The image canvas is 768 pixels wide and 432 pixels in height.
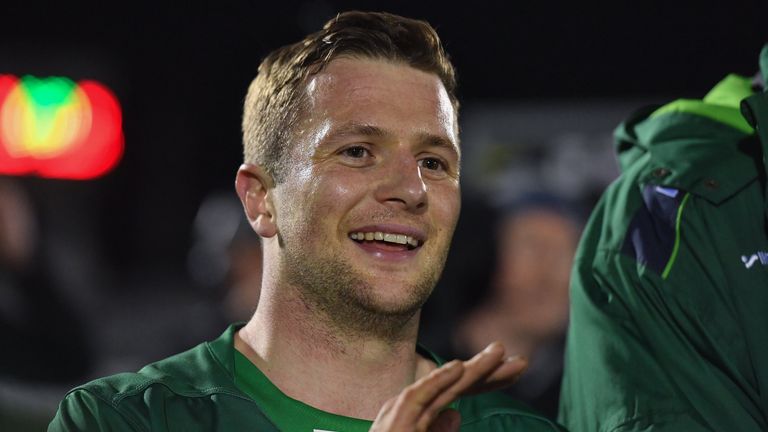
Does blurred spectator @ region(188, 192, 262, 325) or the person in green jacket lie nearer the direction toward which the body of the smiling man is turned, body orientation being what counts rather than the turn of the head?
the person in green jacket

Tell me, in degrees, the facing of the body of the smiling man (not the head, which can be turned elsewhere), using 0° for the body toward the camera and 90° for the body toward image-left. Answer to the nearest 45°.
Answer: approximately 315°

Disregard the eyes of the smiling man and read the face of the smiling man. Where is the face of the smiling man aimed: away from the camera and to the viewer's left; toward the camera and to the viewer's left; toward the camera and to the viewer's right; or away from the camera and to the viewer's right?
toward the camera and to the viewer's right

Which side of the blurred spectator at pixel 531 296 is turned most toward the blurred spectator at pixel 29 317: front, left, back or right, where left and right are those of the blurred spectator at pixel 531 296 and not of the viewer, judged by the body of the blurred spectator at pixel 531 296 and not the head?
right

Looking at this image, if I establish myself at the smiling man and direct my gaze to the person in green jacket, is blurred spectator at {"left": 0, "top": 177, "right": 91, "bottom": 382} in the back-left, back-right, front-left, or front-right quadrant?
back-left

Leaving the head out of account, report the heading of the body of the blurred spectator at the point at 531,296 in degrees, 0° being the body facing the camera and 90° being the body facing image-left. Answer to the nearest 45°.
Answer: approximately 0°

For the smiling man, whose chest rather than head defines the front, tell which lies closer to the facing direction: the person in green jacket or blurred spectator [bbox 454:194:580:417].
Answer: the person in green jacket

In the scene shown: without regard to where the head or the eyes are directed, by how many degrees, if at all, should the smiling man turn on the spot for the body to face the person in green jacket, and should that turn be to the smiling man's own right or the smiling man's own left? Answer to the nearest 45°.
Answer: approximately 45° to the smiling man's own left

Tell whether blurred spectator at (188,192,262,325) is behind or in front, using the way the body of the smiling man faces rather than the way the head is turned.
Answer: behind
